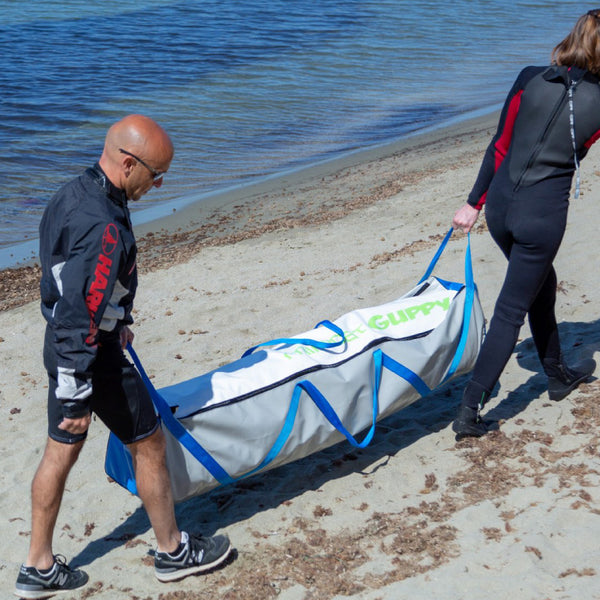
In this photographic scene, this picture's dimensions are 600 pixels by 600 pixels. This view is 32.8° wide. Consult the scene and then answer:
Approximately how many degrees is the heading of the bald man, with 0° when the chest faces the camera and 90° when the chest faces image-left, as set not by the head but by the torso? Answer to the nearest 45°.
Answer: approximately 270°

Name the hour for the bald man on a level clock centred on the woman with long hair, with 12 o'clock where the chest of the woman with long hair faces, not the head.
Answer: The bald man is roughly at 6 o'clock from the woman with long hair.

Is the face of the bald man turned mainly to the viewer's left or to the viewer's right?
to the viewer's right

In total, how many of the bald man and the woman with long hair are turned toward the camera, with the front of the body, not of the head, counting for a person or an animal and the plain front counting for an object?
0

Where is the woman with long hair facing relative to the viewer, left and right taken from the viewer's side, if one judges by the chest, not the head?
facing away from the viewer and to the right of the viewer
